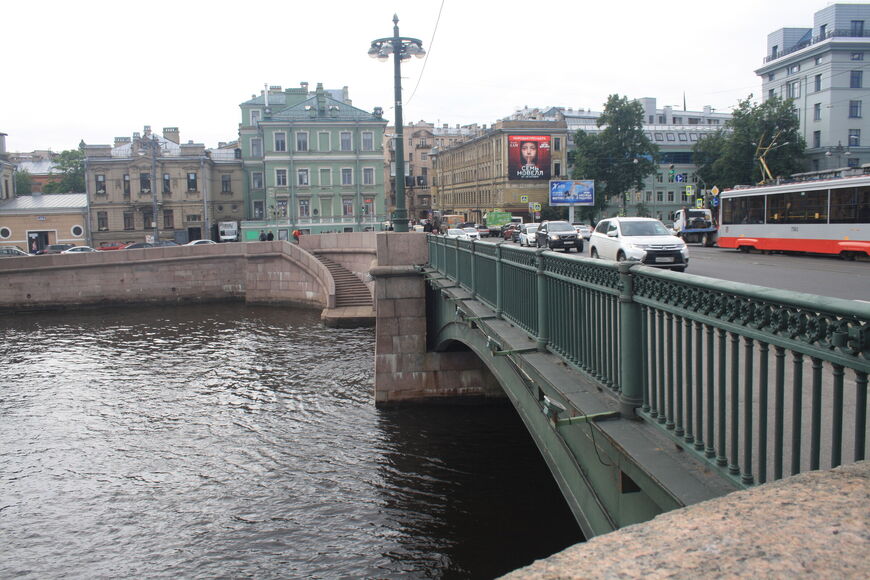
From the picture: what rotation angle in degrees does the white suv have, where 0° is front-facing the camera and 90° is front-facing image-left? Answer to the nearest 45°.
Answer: approximately 315°

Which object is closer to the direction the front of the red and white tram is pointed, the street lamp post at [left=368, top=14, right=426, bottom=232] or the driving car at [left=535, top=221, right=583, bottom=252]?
the driving car

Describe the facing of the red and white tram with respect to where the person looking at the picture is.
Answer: facing away from the viewer and to the left of the viewer

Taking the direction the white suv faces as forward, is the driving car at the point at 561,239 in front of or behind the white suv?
behind

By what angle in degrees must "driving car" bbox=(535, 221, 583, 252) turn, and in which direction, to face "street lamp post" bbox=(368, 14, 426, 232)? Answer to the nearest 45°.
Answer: approximately 45° to its right

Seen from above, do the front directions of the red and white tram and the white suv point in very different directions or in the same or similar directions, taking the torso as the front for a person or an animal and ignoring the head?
very different directions
